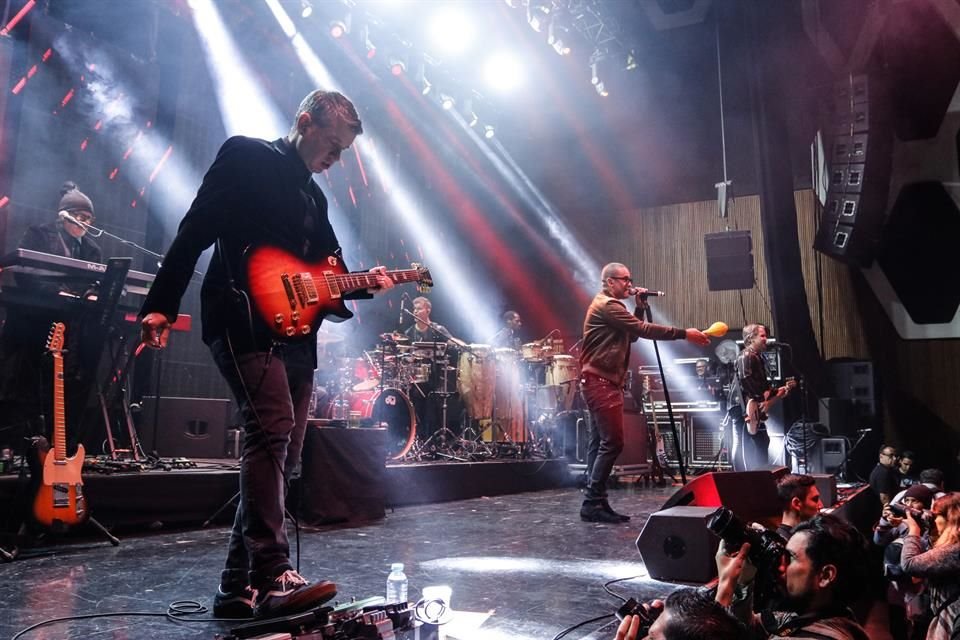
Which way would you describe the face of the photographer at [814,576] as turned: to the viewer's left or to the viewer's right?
to the viewer's left

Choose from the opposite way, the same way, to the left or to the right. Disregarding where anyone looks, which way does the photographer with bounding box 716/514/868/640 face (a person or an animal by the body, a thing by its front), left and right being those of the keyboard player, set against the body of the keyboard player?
the opposite way

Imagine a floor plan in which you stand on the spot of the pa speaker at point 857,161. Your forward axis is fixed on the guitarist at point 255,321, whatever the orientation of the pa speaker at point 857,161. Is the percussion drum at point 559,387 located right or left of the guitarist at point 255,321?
right

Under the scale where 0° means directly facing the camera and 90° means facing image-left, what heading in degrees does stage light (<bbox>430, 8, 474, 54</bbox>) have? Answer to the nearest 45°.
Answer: approximately 0°

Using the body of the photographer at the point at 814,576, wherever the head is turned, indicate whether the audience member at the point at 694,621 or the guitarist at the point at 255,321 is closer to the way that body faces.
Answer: the guitarist

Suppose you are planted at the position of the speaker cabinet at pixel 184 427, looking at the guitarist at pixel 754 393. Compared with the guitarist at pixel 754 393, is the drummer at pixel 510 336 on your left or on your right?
left

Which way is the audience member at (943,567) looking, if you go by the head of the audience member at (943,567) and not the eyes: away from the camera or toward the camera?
away from the camera

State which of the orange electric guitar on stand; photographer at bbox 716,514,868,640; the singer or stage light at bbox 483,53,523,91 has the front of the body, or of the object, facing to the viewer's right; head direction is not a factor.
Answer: the singer

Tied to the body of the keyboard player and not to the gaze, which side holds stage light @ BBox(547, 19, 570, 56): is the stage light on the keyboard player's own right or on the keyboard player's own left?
on the keyboard player's own left

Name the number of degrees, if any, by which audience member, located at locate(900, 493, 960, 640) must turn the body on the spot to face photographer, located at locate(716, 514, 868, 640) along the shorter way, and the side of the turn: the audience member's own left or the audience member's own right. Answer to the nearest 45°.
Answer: approximately 90° to the audience member's own left

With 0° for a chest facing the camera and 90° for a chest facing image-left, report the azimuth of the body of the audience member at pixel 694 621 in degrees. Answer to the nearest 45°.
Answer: approximately 90°

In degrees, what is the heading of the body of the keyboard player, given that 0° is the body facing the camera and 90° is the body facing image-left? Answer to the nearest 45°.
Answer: approximately 315°
